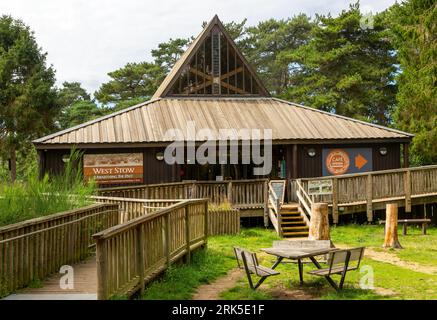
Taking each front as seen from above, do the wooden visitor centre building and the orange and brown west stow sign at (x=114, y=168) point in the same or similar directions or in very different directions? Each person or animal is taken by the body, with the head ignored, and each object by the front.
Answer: same or similar directions

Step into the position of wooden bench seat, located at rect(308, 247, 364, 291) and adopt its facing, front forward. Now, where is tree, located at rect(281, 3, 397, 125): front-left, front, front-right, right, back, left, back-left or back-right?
front-right

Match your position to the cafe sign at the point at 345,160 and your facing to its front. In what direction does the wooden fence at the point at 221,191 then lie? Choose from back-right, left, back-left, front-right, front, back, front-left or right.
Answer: front-right

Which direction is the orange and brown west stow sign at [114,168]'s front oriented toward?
toward the camera

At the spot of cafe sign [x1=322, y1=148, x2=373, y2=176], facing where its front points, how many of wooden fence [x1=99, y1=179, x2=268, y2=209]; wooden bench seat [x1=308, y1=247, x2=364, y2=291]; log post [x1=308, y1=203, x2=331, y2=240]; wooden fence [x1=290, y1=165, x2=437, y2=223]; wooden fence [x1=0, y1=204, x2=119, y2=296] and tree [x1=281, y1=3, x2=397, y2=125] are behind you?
1

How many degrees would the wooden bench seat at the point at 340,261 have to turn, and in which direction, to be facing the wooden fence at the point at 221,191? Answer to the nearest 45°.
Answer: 0° — it already faces it

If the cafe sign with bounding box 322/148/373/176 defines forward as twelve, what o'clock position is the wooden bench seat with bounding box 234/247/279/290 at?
The wooden bench seat is roughly at 12 o'clock from the cafe sign.

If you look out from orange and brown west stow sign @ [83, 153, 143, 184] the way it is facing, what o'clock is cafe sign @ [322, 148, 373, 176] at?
The cafe sign is roughly at 9 o'clock from the orange and brown west stow sign.

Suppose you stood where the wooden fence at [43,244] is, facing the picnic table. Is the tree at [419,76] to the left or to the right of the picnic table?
left

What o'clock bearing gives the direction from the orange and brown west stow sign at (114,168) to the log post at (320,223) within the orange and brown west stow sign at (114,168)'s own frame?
The log post is roughly at 11 o'clock from the orange and brown west stow sign.

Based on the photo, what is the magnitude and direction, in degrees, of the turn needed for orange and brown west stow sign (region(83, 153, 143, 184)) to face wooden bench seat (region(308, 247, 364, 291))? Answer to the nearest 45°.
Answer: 0° — it already faces it

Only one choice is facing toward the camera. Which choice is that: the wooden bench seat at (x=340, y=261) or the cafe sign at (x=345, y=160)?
the cafe sign

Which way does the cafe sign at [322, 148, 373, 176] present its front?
toward the camera

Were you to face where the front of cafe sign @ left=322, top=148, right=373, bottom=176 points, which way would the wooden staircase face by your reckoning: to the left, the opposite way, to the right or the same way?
the same way

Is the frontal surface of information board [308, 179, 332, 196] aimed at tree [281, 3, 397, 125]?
no

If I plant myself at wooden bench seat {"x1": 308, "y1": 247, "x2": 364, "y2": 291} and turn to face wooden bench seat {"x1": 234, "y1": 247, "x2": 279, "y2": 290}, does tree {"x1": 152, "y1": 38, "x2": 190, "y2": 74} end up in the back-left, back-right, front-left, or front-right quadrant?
front-right

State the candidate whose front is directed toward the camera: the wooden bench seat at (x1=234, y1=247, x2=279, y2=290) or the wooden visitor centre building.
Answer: the wooden visitor centre building

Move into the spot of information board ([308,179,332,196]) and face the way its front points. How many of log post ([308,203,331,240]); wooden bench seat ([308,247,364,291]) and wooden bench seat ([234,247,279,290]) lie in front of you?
3

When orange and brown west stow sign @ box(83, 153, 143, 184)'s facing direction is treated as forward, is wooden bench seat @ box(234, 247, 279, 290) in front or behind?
in front

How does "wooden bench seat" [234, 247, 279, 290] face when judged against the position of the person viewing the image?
facing away from the viewer and to the right of the viewer

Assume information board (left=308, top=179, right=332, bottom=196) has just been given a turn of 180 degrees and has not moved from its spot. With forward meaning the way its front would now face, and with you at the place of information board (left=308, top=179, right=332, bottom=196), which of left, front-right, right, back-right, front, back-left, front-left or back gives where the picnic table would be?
back

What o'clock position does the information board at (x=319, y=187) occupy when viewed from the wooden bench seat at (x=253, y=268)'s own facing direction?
The information board is roughly at 11 o'clock from the wooden bench seat.
